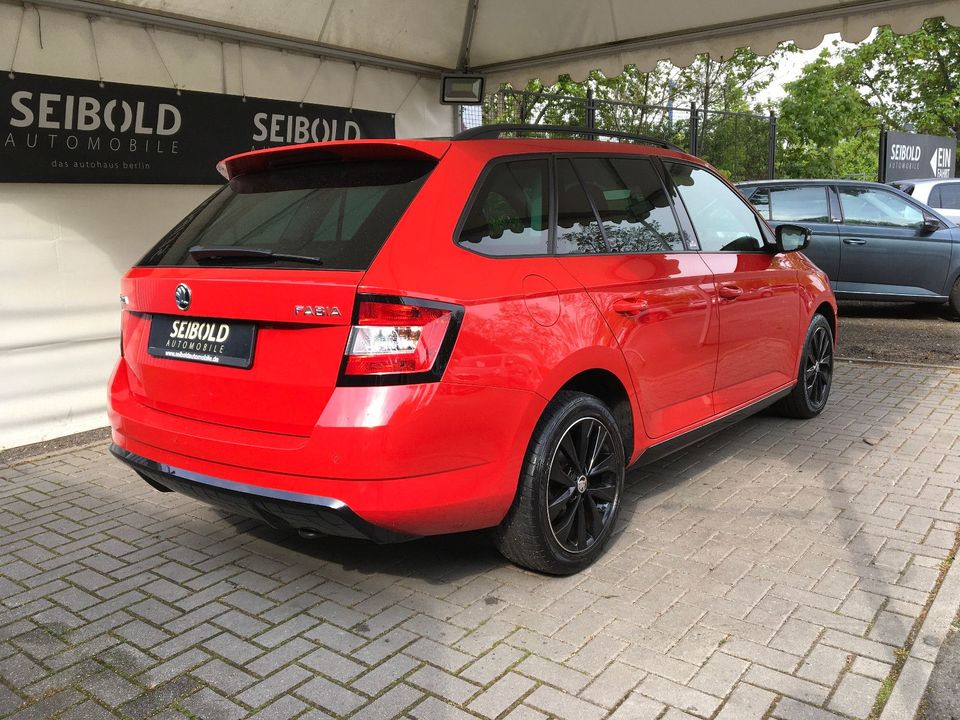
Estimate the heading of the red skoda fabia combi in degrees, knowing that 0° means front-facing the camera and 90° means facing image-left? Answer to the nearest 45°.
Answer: approximately 225°

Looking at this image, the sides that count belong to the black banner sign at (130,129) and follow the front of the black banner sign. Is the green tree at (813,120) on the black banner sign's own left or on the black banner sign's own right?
on the black banner sign's own left

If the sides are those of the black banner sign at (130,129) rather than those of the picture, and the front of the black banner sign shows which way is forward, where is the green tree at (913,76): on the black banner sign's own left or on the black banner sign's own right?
on the black banner sign's own left

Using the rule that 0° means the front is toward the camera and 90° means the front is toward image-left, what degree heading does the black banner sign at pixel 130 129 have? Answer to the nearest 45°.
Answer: approximately 315°

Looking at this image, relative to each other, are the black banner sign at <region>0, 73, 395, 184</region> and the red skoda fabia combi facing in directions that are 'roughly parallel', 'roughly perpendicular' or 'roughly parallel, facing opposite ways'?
roughly perpendicular

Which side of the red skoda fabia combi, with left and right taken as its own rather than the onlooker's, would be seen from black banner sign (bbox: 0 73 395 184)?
left

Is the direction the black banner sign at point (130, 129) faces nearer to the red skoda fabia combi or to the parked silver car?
the red skoda fabia combi
